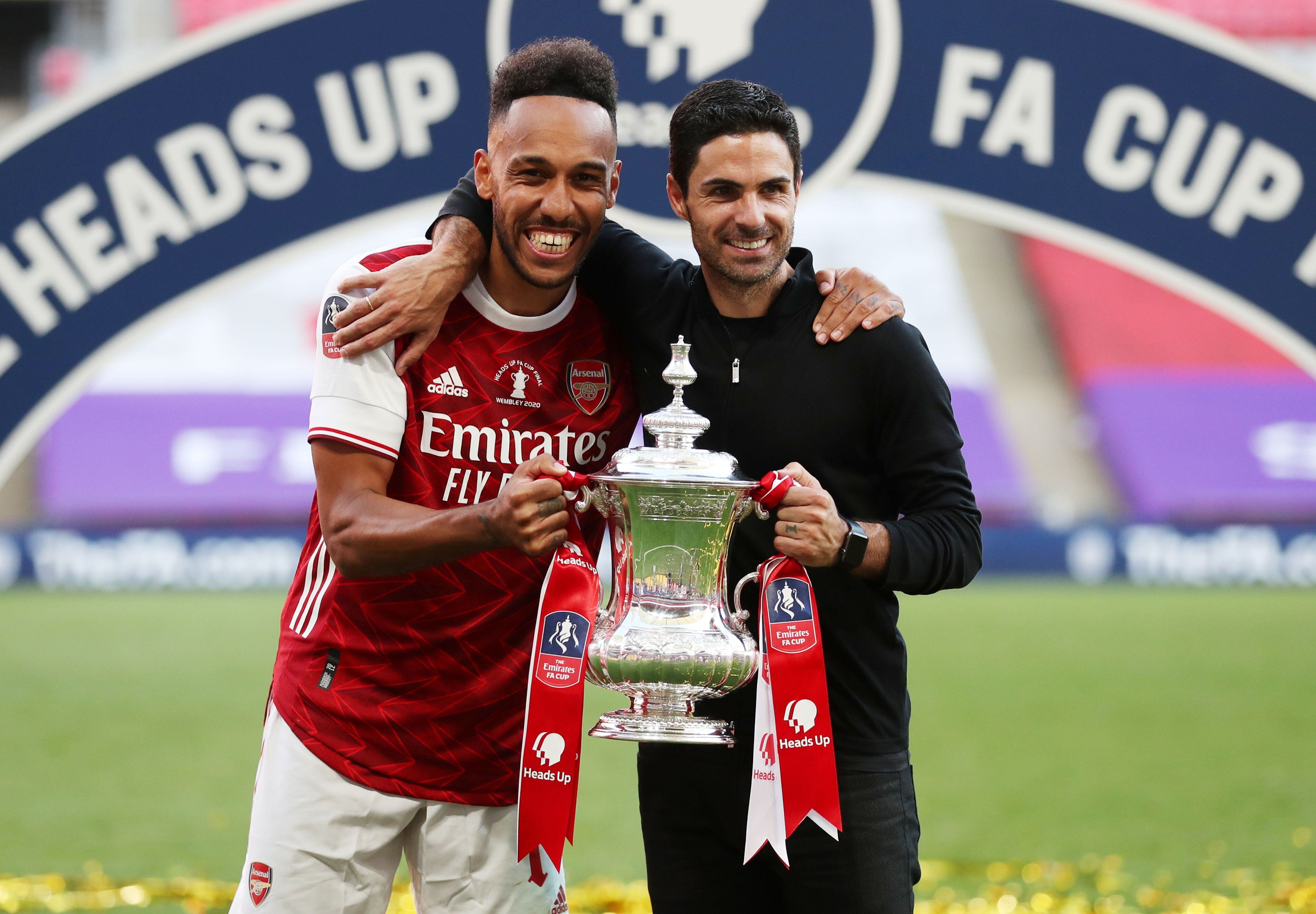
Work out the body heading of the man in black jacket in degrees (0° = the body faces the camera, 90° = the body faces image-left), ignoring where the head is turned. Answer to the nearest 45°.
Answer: approximately 0°

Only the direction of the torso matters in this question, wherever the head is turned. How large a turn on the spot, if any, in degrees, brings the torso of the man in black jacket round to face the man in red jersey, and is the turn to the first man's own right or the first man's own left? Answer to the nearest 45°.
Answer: approximately 90° to the first man's own right
